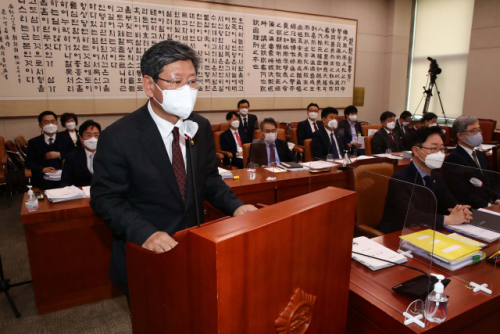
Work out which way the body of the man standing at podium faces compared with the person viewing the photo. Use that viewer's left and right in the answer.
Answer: facing the viewer and to the right of the viewer

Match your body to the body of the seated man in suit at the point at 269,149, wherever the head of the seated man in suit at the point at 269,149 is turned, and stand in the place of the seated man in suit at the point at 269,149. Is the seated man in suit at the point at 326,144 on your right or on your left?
on your left

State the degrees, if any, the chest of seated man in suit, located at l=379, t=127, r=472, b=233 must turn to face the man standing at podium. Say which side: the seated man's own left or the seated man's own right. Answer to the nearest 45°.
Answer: approximately 90° to the seated man's own right

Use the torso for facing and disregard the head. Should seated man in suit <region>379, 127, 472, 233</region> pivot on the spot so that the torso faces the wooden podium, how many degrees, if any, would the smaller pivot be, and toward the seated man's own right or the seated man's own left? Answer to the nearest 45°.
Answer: approximately 45° to the seated man's own right

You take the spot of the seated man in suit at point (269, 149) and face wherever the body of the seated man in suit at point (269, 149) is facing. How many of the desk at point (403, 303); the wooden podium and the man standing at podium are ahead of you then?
3

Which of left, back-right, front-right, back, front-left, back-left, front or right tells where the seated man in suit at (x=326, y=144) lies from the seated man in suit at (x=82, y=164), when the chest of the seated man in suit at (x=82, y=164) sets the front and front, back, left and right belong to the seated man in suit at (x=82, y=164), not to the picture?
front-left

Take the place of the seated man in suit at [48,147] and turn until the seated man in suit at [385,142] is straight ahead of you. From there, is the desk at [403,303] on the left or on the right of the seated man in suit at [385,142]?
right

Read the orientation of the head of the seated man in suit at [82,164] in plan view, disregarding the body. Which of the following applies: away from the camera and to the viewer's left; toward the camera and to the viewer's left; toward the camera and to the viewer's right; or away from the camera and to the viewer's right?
toward the camera and to the viewer's right

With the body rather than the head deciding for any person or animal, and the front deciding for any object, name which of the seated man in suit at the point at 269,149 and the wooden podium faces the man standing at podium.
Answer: the seated man in suit
